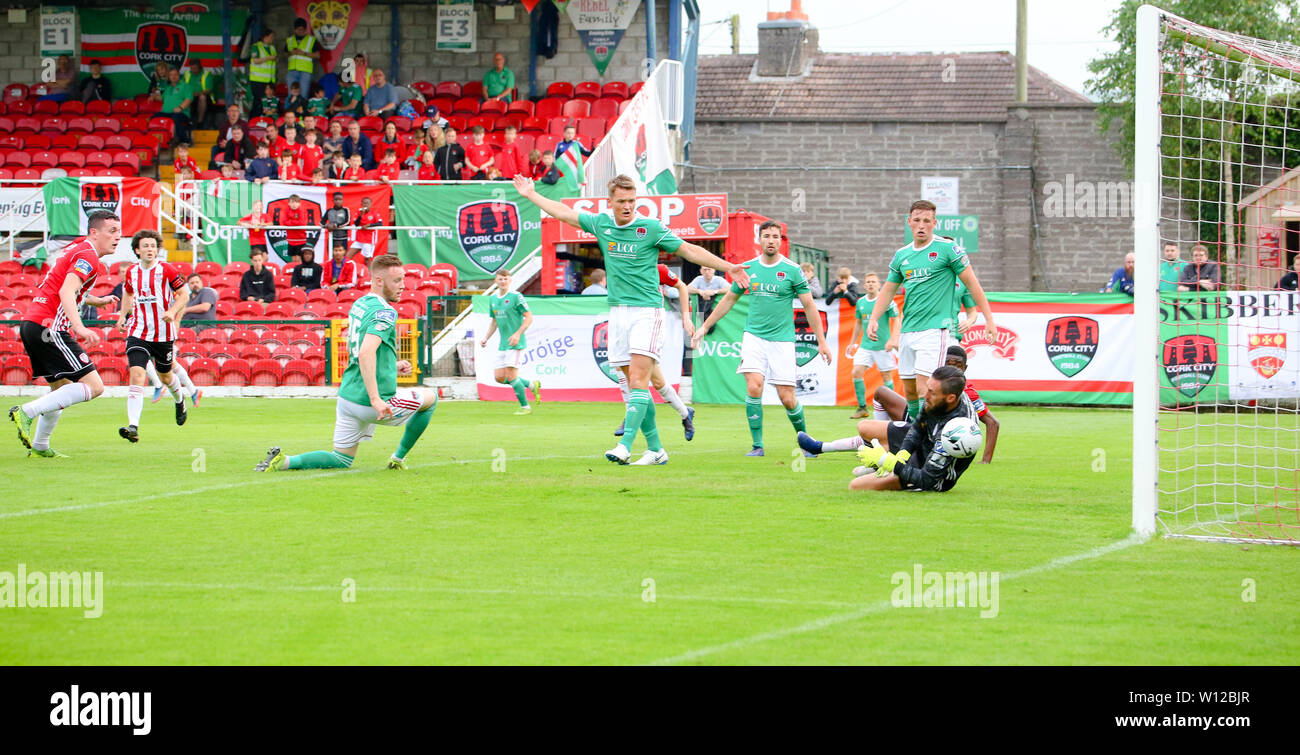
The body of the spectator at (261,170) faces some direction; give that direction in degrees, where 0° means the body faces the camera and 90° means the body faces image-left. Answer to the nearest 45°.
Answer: approximately 0°

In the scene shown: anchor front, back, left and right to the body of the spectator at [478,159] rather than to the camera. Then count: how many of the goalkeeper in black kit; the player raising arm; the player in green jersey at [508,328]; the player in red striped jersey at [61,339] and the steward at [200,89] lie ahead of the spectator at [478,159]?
4

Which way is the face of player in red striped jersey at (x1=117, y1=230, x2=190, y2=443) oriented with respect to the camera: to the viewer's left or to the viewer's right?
to the viewer's right

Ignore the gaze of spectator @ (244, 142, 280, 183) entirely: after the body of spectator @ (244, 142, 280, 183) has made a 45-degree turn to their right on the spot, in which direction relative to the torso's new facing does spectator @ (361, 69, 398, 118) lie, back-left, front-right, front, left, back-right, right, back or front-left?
back

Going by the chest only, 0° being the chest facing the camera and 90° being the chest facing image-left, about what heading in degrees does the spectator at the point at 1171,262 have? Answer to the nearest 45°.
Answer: approximately 0°

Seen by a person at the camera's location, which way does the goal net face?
facing to the left of the viewer

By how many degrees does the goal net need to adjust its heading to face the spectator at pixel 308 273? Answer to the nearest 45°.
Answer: approximately 45° to its right

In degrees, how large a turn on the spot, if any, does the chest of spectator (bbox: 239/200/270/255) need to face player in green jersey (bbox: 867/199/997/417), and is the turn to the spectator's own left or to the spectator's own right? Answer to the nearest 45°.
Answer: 0° — they already face them

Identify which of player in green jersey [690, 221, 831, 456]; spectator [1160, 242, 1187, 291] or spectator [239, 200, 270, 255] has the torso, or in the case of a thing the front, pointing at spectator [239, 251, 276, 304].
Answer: spectator [239, 200, 270, 255]

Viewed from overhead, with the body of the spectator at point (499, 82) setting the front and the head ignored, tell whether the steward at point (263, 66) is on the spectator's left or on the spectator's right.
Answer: on the spectator's right
